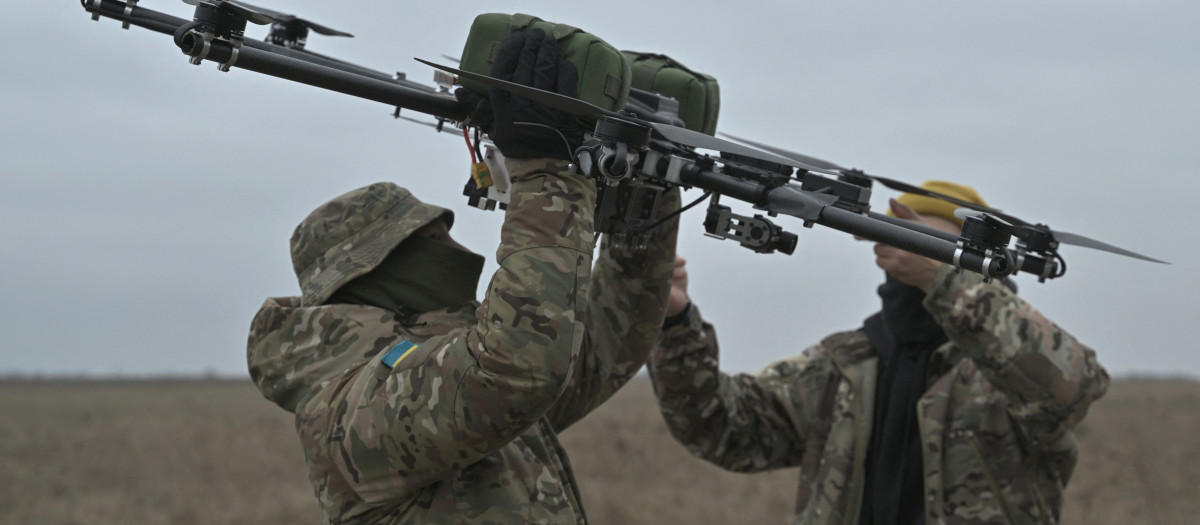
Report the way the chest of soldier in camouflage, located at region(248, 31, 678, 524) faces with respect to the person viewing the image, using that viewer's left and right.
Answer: facing to the right of the viewer

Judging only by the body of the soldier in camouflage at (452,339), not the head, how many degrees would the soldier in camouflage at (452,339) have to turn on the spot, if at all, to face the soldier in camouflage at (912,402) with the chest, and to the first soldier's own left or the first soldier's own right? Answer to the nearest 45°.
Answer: approximately 45° to the first soldier's own left

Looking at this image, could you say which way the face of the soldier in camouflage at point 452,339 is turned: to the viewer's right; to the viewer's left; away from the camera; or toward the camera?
to the viewer's right
